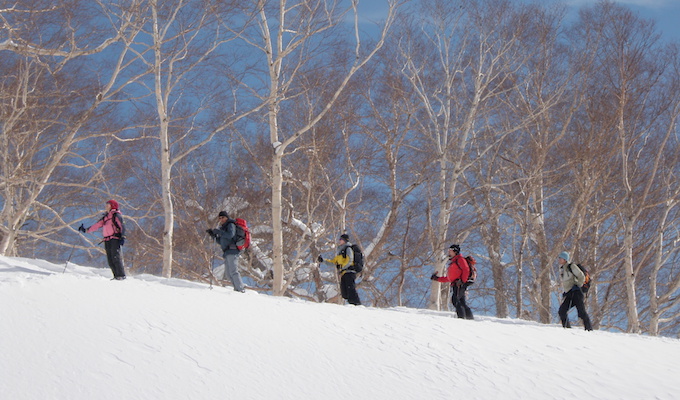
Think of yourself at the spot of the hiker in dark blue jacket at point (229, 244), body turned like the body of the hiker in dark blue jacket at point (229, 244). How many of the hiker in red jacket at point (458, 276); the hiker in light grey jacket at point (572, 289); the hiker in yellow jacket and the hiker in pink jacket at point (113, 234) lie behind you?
3

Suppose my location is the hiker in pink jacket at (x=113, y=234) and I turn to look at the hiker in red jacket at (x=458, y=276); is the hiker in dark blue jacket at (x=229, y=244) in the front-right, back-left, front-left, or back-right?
front-left

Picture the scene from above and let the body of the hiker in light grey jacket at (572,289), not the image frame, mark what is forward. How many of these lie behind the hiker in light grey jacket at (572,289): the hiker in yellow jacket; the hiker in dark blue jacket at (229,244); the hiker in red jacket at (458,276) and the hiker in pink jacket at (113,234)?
0

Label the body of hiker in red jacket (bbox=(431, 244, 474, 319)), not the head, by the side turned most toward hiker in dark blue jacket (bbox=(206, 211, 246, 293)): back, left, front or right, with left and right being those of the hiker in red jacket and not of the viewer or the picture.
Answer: front

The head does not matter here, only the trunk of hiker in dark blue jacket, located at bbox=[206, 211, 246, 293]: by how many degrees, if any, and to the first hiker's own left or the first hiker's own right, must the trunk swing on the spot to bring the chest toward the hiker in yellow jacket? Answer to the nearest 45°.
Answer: approximately 180°

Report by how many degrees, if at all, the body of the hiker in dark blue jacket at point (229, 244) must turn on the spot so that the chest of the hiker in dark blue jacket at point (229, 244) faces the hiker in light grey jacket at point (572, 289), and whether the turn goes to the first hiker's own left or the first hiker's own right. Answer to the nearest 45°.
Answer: approximately 180°

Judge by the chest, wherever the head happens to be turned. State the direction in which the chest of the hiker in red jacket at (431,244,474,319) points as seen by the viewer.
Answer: to the viewer's left

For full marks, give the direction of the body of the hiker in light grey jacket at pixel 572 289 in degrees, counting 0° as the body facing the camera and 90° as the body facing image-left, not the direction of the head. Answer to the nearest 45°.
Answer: approximately 90°

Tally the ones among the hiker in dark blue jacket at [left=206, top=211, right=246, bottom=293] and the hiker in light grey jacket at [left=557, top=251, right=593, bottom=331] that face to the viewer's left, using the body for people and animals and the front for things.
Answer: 2

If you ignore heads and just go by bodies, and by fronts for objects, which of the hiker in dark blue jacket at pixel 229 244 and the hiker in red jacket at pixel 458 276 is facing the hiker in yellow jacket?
the hiker in red jacket

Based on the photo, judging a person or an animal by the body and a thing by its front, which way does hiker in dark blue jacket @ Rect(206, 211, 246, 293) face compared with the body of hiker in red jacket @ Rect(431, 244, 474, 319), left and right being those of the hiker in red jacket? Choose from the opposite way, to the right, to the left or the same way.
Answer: the same way

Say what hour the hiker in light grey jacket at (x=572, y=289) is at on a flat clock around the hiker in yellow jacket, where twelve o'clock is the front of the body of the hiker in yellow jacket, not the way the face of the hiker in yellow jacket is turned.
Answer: The hiker in light grey jacket is roughly at 6 o'clock from the hiker in yellow jacket.

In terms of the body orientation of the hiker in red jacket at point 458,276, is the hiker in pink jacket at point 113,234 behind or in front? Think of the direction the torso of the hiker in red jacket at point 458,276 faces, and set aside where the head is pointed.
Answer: in front

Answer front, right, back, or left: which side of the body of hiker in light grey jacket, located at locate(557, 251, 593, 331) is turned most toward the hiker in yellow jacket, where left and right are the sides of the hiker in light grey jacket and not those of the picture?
front

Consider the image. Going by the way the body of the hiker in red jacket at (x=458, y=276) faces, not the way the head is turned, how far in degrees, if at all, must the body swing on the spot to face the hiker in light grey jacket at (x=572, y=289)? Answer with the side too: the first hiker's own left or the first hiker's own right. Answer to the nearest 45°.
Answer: approximately 180°

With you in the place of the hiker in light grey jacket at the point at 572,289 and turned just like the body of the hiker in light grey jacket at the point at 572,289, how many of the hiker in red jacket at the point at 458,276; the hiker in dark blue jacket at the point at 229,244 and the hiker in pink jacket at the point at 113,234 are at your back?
0

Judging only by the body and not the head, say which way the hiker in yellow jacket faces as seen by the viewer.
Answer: to the viewer's left

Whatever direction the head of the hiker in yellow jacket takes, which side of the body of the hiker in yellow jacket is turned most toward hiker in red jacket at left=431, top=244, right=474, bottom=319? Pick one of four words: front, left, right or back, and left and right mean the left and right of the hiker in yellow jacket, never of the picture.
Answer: back

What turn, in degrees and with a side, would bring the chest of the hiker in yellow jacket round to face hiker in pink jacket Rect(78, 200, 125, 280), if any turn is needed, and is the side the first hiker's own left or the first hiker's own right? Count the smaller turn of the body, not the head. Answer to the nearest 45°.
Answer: approximately 45° to the first hiker's own left
